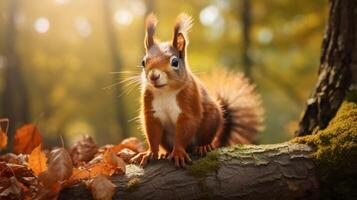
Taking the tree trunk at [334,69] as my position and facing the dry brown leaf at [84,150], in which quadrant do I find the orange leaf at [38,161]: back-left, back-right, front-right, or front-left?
front-left

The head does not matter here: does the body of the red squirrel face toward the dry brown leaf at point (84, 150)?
no

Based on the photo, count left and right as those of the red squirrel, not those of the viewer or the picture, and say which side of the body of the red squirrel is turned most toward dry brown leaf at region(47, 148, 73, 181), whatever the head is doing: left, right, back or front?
front

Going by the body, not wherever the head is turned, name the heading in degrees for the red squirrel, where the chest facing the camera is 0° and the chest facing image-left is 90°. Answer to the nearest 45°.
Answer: approximately 45°

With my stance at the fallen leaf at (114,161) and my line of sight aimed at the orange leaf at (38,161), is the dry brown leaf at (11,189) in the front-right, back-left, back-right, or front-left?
front-left

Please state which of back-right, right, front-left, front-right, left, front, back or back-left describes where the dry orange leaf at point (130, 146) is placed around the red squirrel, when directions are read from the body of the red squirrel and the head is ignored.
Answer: right

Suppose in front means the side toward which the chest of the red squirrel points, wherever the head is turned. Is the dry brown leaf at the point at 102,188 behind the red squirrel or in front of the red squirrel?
in front

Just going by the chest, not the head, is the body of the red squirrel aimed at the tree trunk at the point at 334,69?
no

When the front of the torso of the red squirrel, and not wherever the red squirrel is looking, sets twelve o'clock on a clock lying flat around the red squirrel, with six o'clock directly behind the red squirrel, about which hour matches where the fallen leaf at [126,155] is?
The fallen leaf is roughly at 2 o'clock from the red squirrel.

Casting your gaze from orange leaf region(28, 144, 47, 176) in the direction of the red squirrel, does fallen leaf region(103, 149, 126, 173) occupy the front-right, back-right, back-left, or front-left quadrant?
front-right

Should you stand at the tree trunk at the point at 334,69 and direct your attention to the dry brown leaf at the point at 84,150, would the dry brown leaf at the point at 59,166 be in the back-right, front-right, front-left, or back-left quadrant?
front-left

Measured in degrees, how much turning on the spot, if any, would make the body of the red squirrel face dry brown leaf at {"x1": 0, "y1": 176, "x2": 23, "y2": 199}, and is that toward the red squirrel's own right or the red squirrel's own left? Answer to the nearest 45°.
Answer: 0° — it already faces it

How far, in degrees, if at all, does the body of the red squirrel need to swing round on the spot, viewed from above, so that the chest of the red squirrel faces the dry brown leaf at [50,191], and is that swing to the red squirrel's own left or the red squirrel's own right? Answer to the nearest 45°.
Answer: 0° — it already faces it

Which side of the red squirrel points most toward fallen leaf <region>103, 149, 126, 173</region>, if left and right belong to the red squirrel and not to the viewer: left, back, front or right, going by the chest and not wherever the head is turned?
front

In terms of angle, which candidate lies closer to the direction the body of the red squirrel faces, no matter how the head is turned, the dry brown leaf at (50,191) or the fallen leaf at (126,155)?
the dry brown leaf

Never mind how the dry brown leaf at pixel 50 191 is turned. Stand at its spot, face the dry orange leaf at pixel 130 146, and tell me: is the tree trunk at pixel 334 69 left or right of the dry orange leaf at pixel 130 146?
right

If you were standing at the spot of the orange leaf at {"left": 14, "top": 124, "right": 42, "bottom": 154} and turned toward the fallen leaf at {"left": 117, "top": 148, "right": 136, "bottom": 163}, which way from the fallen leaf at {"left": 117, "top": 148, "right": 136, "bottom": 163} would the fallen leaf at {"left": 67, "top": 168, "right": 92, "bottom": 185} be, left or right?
right
